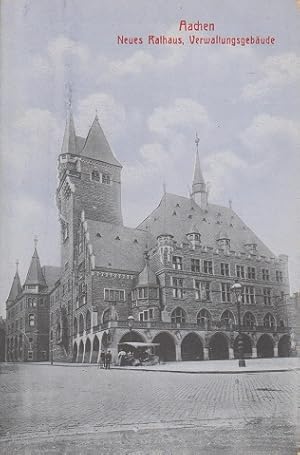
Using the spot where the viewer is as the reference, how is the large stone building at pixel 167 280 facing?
facing the viewer and to the right of the viewer
